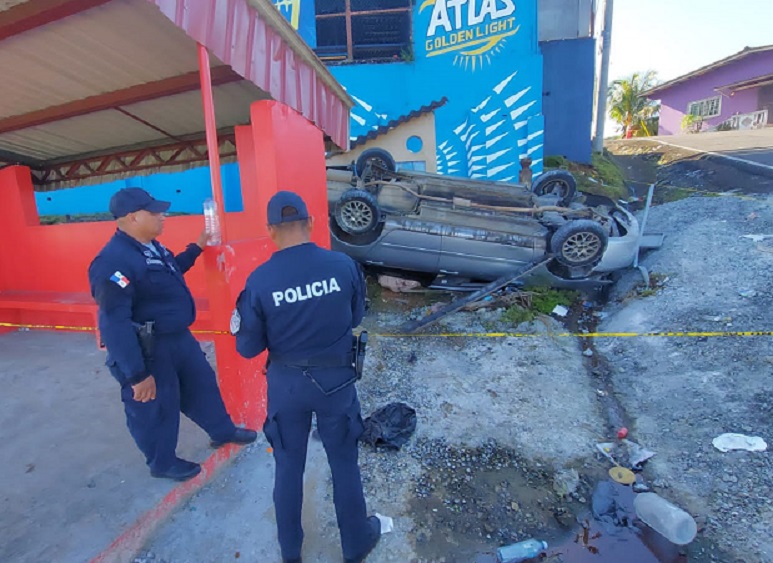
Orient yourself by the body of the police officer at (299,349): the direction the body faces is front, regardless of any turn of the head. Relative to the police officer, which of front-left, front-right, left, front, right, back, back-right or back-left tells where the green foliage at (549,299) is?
front-right

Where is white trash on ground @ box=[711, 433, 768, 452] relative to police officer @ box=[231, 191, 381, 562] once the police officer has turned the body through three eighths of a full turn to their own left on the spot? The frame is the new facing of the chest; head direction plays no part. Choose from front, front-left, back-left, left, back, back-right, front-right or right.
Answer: back-left

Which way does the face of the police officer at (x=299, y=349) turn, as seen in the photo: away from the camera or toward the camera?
away from the camera

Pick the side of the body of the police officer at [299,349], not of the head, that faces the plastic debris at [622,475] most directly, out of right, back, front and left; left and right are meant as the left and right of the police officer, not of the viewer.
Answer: right

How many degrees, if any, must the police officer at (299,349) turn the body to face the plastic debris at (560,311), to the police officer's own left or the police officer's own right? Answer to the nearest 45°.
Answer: approximately 45° to the police officer's own right

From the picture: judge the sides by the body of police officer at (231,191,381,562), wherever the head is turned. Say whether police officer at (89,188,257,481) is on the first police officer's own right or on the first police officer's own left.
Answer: on the first police officer's own left

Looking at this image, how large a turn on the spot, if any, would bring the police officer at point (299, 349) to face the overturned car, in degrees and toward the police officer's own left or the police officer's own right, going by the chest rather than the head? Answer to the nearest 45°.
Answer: approximately 45° to the police officer's own right

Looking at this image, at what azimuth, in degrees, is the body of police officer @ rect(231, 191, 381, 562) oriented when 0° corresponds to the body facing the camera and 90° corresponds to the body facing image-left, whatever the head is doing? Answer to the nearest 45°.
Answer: approximately 180°

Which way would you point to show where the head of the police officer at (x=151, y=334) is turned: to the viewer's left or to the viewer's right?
to the viewer's right

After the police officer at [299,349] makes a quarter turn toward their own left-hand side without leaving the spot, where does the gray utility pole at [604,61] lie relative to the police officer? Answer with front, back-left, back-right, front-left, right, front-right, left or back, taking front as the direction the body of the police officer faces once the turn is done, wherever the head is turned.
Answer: back-right

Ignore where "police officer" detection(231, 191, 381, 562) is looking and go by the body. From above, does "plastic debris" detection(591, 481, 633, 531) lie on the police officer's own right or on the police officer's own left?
on the police officer's own right
